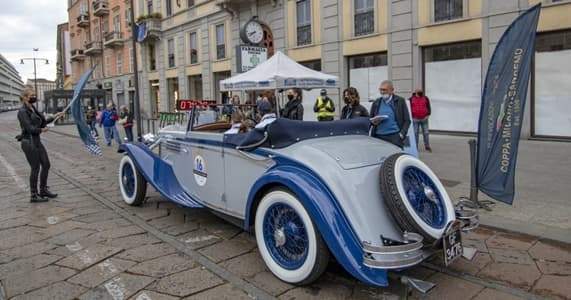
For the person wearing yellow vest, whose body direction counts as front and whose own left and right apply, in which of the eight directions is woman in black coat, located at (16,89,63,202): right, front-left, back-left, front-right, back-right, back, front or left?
front-right

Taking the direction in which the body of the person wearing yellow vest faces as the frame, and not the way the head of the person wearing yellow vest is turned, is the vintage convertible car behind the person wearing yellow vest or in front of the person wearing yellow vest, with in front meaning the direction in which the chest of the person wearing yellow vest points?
in front

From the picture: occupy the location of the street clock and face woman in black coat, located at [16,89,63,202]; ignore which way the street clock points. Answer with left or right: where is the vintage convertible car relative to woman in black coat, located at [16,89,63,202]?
left

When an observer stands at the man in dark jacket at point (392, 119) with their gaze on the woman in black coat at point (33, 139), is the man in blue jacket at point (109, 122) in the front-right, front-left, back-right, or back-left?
front-right

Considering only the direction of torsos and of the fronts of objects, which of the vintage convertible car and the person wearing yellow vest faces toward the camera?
the person wearing yellow vest

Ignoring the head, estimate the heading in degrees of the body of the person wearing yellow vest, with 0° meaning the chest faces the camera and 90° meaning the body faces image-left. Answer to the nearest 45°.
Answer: approximately 0°

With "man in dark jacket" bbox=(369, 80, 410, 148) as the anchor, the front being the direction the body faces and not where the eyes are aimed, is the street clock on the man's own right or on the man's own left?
on the man's own right

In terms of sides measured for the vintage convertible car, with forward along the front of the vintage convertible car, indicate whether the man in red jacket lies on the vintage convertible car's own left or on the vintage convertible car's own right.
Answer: on the vintage convertible car's own right

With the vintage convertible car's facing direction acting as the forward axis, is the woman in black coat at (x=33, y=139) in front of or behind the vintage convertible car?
in front

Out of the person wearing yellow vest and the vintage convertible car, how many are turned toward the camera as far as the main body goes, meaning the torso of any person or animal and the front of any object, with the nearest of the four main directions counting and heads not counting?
1

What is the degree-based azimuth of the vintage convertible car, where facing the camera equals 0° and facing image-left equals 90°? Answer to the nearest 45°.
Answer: approximately 135°

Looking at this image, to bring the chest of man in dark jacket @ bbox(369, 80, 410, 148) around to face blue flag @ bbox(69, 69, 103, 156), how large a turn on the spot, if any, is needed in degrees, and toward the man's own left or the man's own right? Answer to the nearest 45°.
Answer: approximately 45° to the man's own right

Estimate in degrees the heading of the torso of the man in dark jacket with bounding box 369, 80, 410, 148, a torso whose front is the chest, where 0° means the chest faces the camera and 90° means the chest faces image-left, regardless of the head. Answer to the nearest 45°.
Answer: approximately 45°
